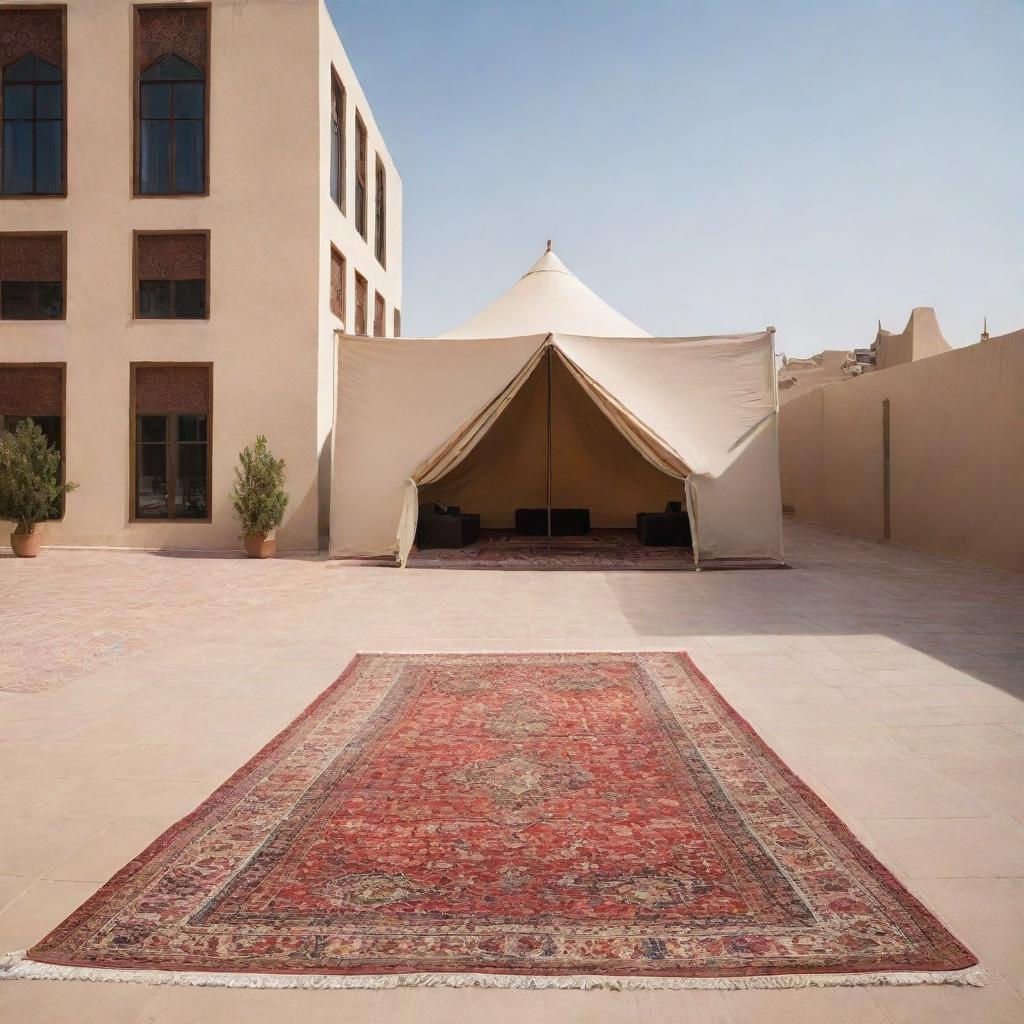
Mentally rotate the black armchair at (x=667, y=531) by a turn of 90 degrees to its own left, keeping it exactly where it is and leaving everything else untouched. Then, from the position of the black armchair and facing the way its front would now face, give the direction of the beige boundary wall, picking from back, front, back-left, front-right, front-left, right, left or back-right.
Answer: left

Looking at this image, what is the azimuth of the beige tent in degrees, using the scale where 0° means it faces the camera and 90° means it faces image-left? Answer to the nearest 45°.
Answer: approximately 0°

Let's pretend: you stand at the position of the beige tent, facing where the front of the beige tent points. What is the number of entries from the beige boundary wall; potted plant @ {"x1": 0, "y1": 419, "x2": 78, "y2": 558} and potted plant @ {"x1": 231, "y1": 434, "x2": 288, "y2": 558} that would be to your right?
2

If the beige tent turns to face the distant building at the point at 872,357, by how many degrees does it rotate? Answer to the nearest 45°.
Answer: approximately 135° to its left

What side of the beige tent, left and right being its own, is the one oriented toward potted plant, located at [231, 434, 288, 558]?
right

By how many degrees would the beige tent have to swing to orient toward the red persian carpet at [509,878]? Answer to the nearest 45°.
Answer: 0° — it already faces it

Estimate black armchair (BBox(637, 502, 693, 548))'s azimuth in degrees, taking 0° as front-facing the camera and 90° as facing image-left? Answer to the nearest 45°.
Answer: approximately 90°

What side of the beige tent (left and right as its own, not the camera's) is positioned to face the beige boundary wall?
left
